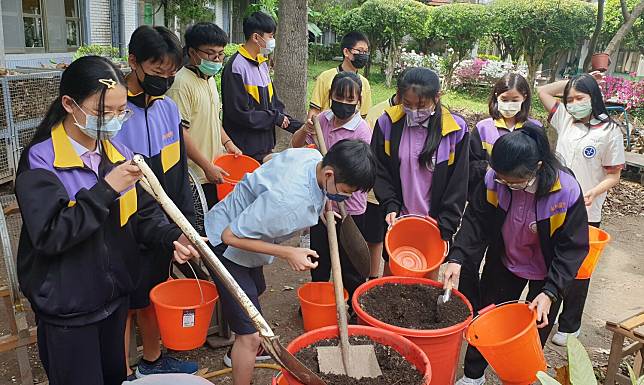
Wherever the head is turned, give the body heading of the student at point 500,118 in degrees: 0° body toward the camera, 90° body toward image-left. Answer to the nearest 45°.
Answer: approximately 0°

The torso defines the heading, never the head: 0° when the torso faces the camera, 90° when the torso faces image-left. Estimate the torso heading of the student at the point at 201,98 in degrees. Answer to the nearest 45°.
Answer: approximately 315°

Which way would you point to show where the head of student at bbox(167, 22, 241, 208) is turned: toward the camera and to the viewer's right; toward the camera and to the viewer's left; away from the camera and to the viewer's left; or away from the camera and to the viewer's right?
toward the camera and to the viewer's right

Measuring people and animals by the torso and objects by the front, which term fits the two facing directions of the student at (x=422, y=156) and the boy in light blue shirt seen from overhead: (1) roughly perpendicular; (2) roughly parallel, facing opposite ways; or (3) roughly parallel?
roughly perpendicular

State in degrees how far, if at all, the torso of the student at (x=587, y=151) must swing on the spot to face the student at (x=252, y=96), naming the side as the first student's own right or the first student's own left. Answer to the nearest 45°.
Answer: approximately 45° to the first student's own right

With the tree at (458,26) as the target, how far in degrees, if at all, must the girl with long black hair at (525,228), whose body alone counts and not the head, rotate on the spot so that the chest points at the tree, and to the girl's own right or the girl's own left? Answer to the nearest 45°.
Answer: approximately 135° to the girl's own right

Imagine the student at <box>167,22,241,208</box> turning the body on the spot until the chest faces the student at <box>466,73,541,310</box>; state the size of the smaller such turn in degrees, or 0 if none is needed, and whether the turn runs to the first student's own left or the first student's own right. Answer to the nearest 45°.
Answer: approximately 45° to the first student's own left

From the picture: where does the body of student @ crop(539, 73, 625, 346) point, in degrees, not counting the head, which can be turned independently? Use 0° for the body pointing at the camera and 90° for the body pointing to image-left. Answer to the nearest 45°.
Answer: approximately 45°
